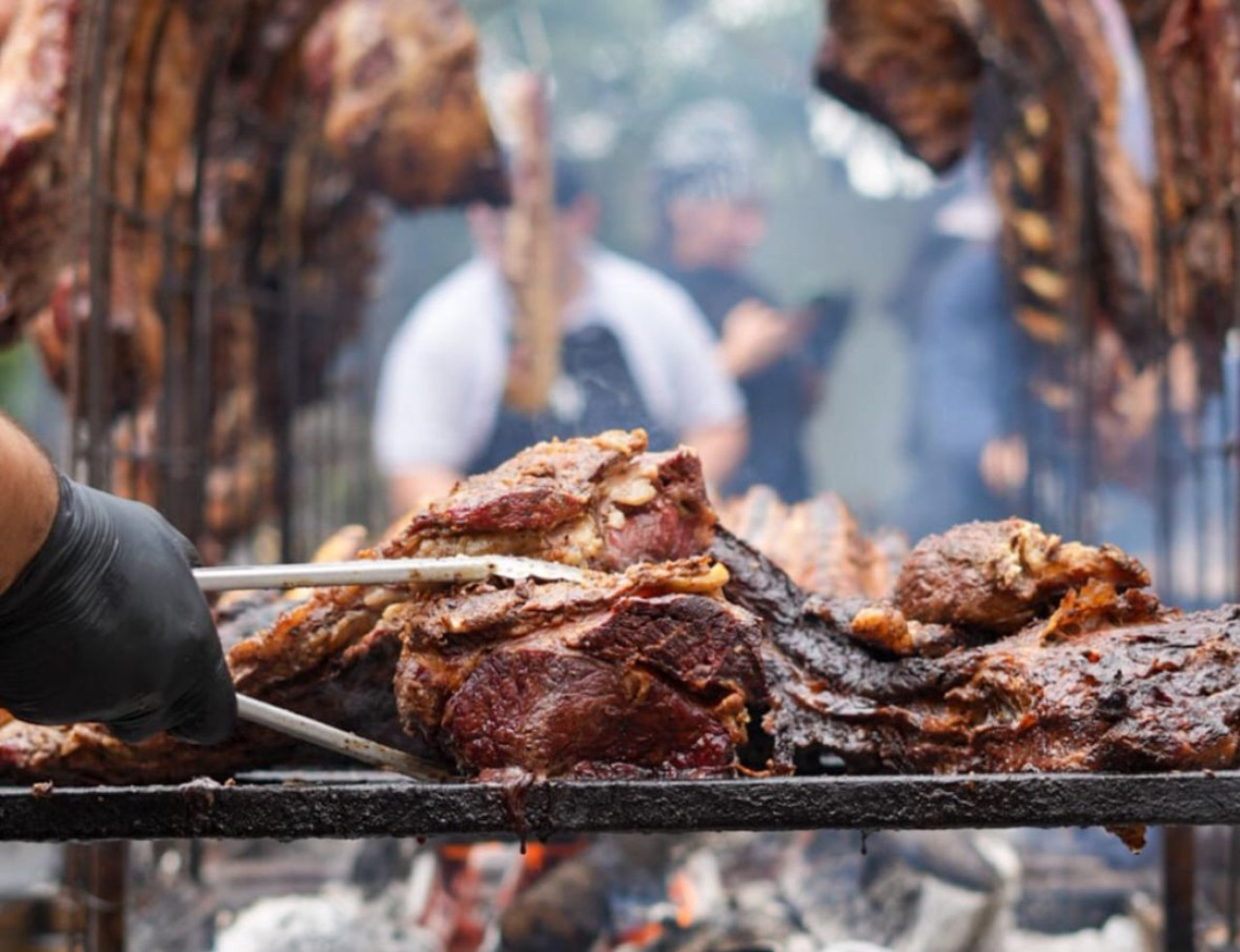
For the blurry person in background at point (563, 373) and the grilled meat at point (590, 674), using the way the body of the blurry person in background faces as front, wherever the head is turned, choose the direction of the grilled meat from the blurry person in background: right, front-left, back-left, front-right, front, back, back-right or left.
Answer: front

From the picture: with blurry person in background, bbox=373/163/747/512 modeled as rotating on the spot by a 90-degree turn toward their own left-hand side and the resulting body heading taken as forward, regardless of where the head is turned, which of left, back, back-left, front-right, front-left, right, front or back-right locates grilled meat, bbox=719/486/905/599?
right

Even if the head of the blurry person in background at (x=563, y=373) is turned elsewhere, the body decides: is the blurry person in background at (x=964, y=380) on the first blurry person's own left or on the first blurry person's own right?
on the first blurry person's own left

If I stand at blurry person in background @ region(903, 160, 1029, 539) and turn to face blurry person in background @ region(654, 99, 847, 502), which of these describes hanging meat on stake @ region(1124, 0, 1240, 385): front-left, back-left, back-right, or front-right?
back-left

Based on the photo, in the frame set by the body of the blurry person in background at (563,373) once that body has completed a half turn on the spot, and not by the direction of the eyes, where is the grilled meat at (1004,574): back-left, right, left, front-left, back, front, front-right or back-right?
back

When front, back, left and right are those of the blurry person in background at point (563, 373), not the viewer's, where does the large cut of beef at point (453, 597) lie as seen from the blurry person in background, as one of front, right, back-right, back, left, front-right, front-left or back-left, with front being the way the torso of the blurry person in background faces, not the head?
front

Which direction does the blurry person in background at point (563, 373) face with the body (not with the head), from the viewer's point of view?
toward the camera

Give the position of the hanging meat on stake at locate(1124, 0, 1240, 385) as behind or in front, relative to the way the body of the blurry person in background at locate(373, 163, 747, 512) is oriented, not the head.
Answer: in front
